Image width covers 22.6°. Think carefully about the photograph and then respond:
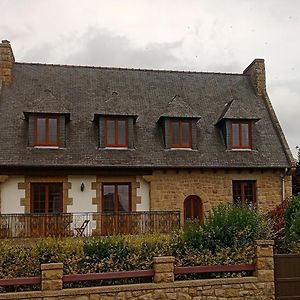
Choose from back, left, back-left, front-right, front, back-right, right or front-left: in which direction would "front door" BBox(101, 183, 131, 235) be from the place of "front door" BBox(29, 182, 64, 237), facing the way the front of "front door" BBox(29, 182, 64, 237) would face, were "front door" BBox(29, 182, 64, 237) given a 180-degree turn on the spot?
right

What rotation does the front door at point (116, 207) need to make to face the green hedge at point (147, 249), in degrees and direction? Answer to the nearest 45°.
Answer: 0° — it already faces it

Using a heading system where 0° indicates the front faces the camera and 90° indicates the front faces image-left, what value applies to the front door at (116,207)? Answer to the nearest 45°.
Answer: approximately 0°
